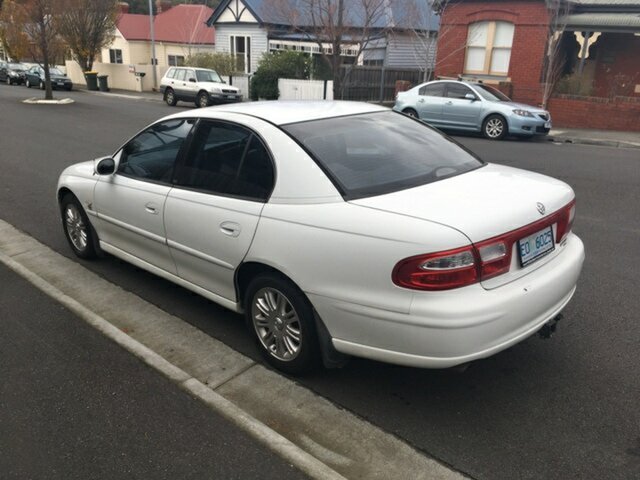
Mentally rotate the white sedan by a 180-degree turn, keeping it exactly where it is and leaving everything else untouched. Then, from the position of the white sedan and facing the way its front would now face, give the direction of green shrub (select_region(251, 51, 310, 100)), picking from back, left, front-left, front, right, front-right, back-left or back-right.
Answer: back-left

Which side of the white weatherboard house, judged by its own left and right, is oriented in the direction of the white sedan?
front

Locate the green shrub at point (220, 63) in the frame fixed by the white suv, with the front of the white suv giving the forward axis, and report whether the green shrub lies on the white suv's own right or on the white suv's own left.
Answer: on the white suv's own left

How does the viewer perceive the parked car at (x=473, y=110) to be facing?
facing the viewer and to the right of the viewer

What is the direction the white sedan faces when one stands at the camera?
facing away from the viewer and to the left of the viewer

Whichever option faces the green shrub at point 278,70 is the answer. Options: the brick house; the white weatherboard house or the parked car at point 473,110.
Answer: the white weatherboard house

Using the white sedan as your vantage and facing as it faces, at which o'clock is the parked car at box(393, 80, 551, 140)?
The parked car is roughly at 2 o'clock from the white sedan.

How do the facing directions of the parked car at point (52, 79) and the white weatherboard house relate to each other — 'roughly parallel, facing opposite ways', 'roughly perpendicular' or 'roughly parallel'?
roughly perpendicular

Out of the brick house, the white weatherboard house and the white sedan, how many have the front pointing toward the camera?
2

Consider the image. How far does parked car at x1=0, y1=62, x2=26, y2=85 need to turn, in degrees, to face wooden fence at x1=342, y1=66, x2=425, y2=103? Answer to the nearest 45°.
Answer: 0° — it already faces it

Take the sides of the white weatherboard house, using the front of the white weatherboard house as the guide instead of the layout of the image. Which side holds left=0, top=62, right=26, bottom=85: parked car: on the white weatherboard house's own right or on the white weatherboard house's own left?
on the white weatherboard house's own right

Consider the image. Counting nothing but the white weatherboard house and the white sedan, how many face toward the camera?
1

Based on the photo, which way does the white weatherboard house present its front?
toward the camera

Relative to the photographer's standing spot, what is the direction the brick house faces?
facing the viewer
